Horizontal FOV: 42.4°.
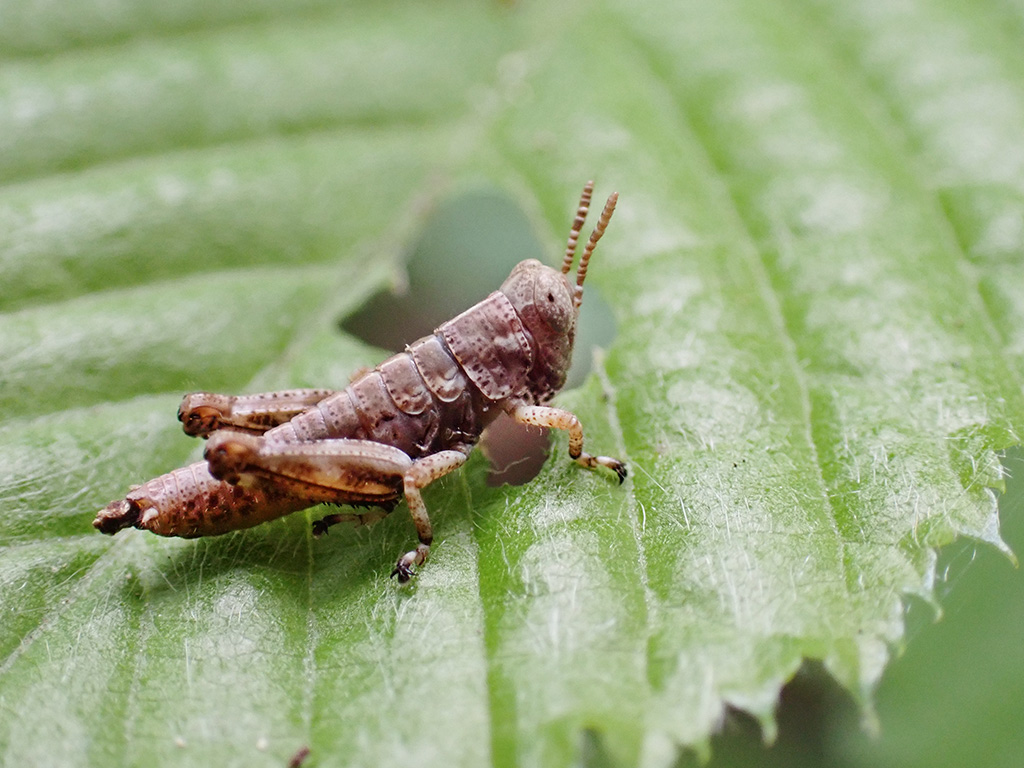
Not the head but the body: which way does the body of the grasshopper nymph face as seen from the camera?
to the viewer's right
